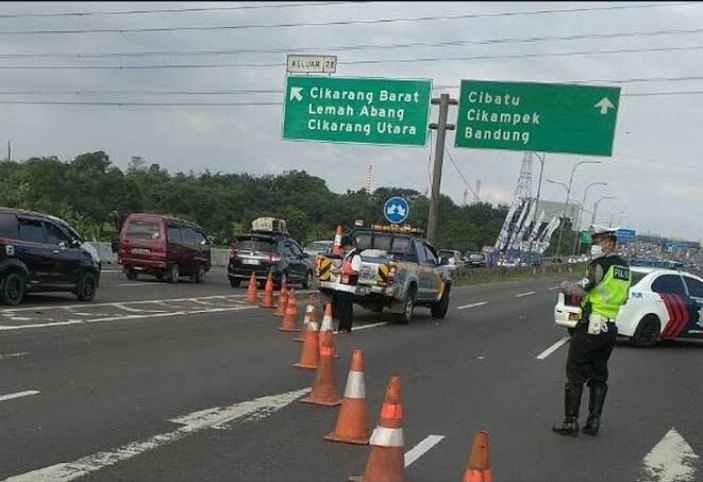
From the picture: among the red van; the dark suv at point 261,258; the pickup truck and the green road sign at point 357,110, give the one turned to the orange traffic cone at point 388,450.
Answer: the green road sign

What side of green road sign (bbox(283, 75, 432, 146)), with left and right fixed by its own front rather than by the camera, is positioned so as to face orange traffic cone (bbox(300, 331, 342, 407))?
front

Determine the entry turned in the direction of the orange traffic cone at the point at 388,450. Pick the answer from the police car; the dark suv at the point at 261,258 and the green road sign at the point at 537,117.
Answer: the green road sign

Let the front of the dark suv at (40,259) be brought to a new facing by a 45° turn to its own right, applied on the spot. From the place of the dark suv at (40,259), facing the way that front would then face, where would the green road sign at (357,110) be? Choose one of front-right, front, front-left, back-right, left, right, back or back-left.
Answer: front-left

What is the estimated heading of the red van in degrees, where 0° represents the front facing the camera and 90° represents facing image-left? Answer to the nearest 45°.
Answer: approximately 225°

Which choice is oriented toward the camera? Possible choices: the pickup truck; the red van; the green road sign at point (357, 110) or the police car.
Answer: the green road sign

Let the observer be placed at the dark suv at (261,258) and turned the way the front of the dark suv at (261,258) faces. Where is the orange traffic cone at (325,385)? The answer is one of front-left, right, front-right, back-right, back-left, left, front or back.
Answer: back-right

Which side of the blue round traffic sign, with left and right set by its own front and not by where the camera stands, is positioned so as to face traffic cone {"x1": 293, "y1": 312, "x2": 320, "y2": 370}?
front

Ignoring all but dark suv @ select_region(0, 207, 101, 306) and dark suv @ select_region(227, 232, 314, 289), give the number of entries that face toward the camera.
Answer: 0

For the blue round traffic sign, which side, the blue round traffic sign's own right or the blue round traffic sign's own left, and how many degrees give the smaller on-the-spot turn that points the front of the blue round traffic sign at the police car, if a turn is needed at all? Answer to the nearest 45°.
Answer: approximately 45° to the blue round traffic sign's own left

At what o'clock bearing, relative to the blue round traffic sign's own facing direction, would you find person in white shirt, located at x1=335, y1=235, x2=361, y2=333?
The person in white shirt is roughly at 12 o'clock from the blue round traffic sign.

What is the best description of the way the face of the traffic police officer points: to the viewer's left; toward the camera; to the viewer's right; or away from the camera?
to the viewer's left

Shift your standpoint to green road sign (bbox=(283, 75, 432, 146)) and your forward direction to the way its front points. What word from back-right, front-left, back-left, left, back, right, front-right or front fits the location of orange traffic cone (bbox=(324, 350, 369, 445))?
front

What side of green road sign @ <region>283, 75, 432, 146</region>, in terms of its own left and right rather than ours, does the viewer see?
front

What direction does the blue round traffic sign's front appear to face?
toward the camera
